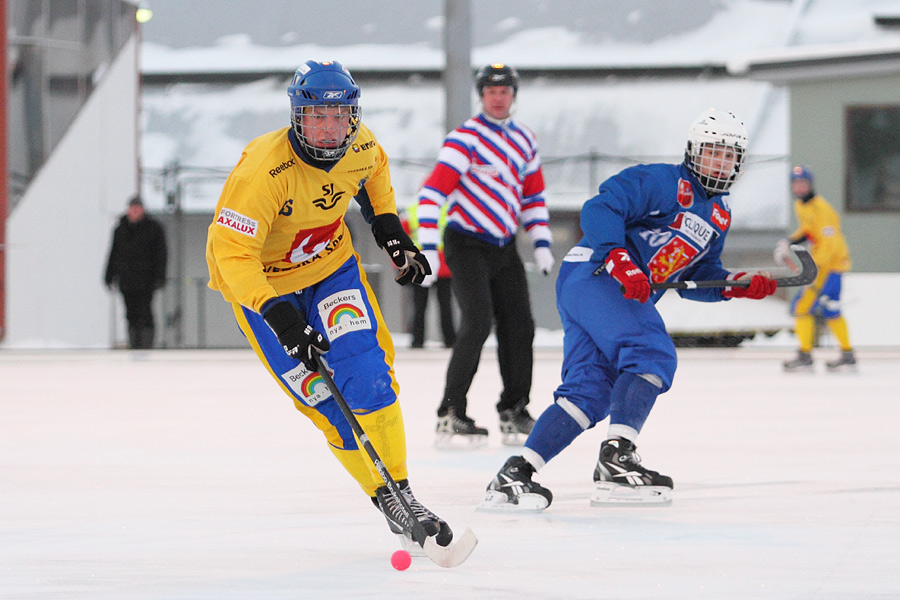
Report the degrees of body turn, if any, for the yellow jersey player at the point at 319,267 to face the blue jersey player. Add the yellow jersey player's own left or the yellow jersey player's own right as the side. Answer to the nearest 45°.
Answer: approximately 90° to the yellow jersey player's own left

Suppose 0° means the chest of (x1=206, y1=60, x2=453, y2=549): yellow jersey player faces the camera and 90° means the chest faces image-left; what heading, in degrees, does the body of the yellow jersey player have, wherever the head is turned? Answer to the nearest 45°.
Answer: approximately 315°

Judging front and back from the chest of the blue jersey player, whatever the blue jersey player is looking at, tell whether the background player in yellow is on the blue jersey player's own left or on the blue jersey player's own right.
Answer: on the blue jersey player's own left

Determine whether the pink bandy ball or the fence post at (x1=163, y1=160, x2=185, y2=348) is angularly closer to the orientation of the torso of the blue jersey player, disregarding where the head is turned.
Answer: the pink bandy ball
